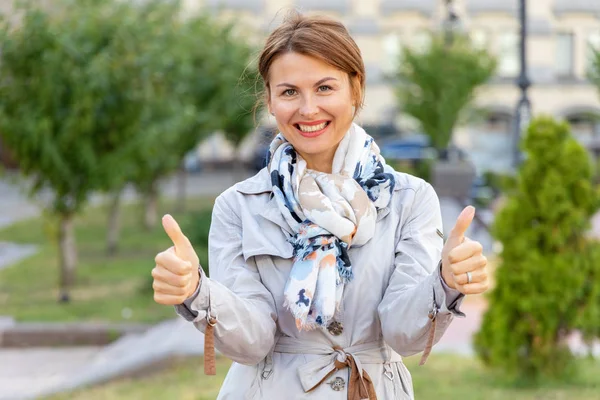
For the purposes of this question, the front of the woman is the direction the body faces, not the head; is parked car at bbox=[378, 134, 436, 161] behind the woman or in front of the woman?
behind

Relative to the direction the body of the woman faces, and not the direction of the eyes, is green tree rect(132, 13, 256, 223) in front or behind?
behind

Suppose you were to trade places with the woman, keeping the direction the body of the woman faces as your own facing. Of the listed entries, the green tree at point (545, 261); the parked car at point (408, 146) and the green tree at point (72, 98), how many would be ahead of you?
0

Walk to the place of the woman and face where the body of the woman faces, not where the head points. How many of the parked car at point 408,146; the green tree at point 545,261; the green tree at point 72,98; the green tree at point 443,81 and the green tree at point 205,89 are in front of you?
0

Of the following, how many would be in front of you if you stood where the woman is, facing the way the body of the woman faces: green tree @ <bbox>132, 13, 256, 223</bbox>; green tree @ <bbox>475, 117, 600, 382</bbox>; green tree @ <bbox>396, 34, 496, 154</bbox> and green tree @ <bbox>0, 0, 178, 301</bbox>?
0

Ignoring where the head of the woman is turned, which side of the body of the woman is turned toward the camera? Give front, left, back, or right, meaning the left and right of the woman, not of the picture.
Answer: front

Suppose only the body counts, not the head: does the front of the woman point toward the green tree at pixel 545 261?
no

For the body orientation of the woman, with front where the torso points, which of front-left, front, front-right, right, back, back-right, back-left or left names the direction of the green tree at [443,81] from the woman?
back

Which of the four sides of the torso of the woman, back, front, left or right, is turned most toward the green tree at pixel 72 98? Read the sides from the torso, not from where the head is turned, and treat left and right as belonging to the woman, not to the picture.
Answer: back

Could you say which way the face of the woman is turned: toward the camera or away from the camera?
toward the camera

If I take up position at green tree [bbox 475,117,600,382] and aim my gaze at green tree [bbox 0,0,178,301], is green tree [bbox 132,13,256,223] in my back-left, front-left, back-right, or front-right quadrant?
front-right

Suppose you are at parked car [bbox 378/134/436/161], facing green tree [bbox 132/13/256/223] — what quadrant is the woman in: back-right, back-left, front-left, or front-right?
front-left
